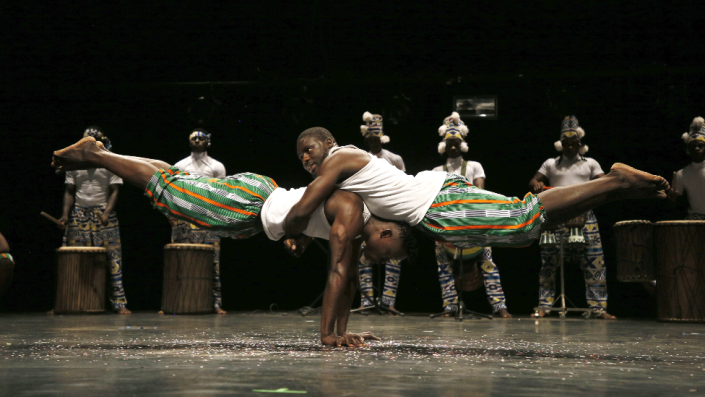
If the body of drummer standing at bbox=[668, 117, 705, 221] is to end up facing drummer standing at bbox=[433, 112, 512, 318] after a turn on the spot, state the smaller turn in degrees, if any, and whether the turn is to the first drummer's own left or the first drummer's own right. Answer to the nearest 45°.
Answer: approximately 90° to the first drummer's own right

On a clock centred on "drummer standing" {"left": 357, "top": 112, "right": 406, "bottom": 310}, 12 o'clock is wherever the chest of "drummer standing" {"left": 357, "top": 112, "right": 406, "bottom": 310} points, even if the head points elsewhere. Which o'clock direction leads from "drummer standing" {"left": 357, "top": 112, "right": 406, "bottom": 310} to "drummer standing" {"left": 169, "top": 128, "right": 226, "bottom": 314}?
"drummer standing" {"left": 169, "top": 128, "right": 226, "bottom": 314} is roughly at 3 o'clock from "drummer standing" {"left": 357, "top": 112, "right": 406, "bottom": 310}.

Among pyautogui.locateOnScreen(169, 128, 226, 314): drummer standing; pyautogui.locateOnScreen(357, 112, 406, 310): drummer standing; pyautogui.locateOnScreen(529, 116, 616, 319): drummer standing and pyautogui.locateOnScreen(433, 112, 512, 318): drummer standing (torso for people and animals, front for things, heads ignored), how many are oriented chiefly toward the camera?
4

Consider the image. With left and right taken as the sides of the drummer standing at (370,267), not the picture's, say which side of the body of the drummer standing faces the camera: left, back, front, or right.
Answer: front

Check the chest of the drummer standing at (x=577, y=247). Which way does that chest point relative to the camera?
toward the camera

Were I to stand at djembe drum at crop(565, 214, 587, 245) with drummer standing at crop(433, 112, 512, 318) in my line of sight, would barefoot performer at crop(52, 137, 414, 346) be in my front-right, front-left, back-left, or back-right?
front-left

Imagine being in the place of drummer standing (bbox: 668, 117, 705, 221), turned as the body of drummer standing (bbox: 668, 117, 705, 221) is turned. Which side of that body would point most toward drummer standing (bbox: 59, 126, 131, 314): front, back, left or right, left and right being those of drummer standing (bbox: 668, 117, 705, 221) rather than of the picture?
right

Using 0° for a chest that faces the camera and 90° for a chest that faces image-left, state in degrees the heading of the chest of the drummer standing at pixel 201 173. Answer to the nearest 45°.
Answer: approximately 0°

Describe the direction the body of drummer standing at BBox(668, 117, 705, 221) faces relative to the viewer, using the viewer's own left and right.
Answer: facing the viewer

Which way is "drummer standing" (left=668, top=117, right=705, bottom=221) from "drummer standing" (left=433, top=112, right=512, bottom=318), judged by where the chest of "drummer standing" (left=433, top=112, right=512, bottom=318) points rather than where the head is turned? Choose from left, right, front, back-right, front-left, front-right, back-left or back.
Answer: left

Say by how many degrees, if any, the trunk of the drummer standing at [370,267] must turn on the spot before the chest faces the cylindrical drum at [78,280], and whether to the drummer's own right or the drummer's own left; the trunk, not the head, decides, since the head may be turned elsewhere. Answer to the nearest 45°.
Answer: approximately 90° to the drummer's own right
